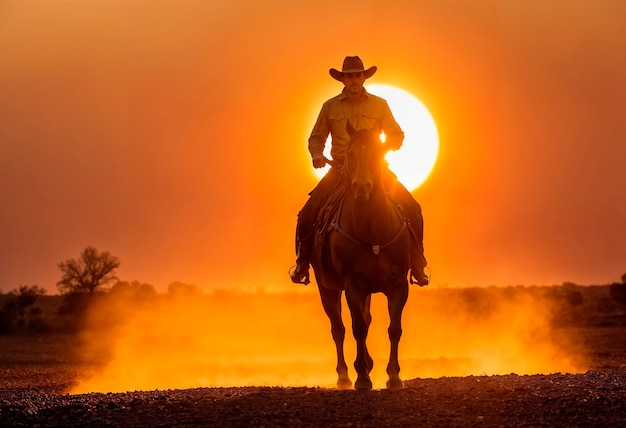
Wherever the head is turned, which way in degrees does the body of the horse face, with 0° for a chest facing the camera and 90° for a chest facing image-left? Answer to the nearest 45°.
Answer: approximately 0°
